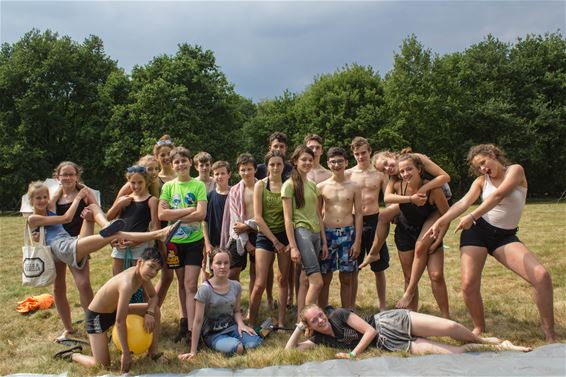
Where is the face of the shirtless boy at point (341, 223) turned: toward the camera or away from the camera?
toward the camera

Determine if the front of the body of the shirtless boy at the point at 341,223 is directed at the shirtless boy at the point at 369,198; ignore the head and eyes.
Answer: no

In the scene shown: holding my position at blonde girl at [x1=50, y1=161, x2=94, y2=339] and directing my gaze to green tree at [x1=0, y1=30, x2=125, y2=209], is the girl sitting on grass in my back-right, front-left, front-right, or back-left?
back-right

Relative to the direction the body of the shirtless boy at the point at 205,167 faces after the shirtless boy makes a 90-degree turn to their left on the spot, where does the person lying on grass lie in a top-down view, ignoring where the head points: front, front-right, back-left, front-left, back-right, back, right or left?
front-right

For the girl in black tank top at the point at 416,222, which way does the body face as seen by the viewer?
toward the camera

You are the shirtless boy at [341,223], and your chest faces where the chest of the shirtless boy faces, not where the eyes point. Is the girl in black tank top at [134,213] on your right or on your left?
on your right

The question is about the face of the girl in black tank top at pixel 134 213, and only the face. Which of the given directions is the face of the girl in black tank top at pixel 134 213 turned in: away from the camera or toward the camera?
toward the camera

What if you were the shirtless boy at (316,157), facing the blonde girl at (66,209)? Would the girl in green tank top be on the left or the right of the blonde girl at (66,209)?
left

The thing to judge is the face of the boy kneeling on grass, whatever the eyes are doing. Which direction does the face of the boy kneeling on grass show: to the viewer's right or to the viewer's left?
to the viewer's right

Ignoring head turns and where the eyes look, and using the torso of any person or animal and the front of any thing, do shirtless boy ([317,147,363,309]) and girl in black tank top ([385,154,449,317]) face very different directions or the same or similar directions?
same or similar directions

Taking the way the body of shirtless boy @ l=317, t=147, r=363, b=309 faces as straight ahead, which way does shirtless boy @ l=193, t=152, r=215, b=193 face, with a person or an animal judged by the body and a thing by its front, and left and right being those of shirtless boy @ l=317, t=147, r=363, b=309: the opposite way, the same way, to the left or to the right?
the same way

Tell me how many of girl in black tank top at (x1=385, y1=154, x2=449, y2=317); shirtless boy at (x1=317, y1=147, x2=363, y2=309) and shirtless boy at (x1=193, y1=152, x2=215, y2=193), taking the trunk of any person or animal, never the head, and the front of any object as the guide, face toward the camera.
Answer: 3

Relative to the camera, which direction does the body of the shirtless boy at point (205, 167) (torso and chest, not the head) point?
toward the camera

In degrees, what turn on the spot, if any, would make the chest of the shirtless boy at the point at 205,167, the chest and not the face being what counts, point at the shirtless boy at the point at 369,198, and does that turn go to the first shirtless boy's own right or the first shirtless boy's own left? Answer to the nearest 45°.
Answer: approximately 90° to the first shirtless boy's own left

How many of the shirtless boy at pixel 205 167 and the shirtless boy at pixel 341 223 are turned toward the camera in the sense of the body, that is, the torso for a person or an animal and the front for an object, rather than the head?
2
